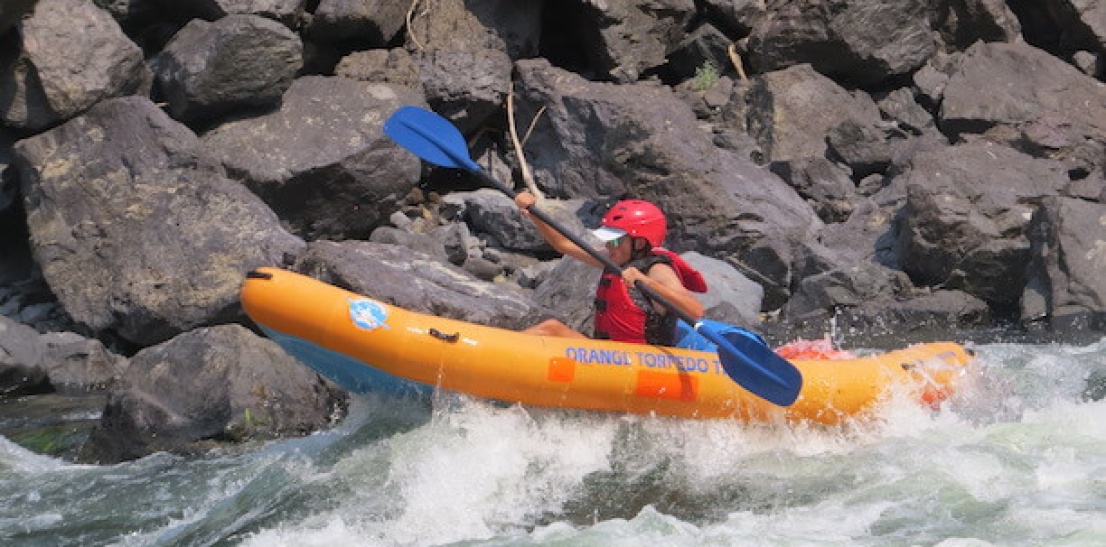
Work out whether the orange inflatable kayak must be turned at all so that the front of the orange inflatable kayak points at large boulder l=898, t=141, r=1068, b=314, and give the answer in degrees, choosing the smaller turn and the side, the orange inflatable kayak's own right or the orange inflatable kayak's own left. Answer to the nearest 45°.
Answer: approximately 135° to the orange inflatable kayak's own right

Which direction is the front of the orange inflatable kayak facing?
to the viewer's left

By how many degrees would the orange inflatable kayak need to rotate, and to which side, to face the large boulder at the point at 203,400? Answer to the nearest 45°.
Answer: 0° — it already faces it

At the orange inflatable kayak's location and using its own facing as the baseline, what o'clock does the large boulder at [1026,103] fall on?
The large boulder is roughly at 4 o'clock from the orange inflatable kayak.

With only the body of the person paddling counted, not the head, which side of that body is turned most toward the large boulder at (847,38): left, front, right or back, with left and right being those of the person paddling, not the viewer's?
right

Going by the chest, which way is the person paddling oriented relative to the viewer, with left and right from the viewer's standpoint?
facing to the left of the viewer

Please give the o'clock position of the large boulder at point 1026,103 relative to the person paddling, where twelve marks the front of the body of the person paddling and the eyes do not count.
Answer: The large boulder is roughly at 4 o'clock from the person paddling.

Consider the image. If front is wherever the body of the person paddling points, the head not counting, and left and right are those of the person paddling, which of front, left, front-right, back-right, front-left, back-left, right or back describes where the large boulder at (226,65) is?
front-right

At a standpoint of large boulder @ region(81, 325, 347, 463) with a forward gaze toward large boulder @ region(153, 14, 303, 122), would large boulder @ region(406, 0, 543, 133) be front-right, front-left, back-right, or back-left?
front-right

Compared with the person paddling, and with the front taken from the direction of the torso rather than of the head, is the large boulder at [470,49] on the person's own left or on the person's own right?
on the person's own right

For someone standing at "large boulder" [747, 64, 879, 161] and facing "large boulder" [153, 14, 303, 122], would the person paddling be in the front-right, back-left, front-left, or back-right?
front-left

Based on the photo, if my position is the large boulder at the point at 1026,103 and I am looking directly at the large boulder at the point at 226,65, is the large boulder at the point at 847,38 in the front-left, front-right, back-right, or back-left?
front-right

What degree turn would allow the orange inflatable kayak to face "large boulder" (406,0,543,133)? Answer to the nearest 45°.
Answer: approximately 90° to its right
